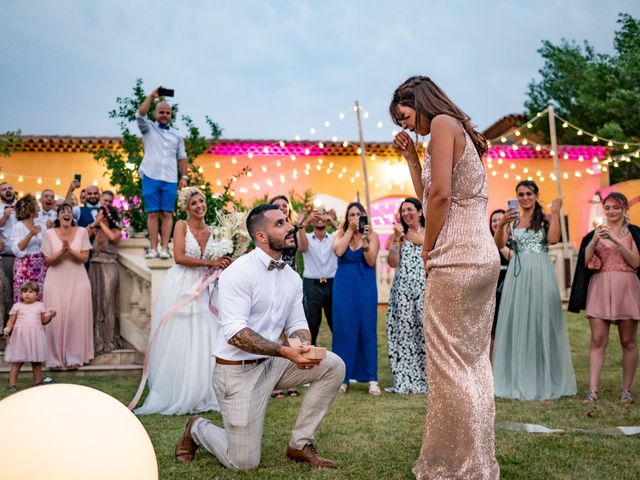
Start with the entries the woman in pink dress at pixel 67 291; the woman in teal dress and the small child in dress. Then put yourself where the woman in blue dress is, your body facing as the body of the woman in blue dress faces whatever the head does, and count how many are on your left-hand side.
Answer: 1

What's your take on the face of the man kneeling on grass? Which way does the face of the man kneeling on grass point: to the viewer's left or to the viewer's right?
to the viewer's right

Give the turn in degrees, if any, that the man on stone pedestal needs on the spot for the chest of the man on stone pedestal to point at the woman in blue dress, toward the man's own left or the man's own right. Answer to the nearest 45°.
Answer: approximately 45° to the man's own left

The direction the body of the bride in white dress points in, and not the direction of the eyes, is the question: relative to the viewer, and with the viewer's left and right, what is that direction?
facing the viewer and to the right of the viewer

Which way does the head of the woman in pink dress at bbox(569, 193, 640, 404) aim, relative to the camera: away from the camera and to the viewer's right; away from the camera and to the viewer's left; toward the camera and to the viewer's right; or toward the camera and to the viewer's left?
toward the camera and to the viewer's left

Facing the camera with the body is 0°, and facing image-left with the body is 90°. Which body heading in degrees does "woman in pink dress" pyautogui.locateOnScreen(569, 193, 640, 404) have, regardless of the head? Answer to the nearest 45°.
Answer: approximately 0°

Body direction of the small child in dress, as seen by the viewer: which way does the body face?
toward the camera

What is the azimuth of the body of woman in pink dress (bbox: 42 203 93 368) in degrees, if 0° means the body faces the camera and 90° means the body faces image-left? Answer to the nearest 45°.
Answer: approximately 0°

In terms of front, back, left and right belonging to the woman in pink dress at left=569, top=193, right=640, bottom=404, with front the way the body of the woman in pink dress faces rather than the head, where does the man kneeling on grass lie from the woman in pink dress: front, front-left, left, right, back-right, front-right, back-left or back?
front-right
